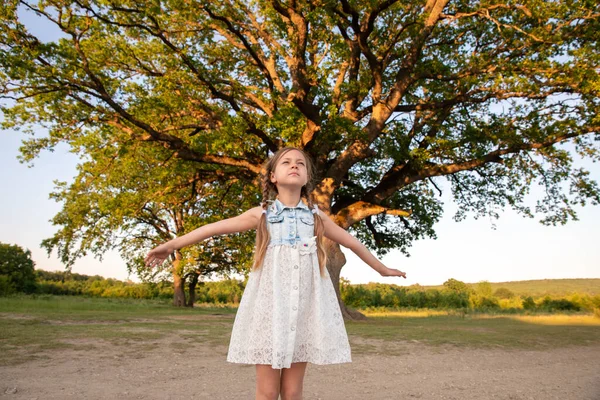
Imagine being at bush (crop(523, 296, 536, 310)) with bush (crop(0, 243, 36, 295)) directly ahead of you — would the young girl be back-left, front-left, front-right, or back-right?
front-left

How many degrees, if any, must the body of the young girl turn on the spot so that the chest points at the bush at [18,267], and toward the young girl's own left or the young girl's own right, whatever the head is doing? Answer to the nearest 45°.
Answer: approximately 135° to the young girl's own right

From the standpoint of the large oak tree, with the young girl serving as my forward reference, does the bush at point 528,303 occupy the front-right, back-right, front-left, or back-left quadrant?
back-left

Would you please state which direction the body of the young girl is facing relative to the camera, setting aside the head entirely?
toward the camera

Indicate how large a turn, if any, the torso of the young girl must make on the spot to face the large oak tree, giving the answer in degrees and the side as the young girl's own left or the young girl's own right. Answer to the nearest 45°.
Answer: approximately 180°

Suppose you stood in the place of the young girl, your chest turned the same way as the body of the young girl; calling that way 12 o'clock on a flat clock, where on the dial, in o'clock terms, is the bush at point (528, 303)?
The bush is roughly at 7 o'clock from the young girl.

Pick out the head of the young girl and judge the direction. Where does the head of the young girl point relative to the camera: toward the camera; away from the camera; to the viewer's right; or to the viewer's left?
toward the camera
